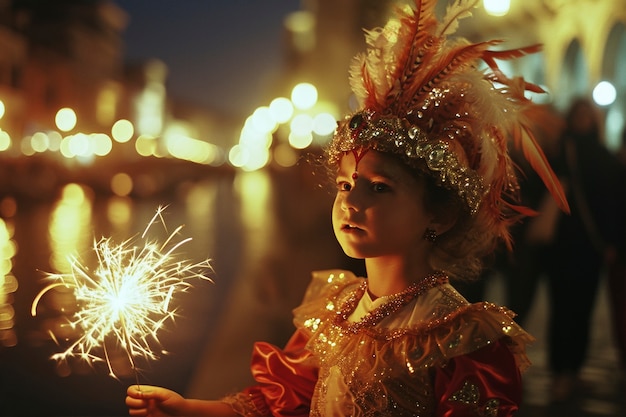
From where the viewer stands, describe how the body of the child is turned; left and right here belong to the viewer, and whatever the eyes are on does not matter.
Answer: facing the viewer and to the left of the viewer

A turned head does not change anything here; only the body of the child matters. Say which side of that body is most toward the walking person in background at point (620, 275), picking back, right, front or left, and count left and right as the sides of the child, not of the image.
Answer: back

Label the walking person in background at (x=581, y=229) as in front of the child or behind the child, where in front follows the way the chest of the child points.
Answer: behind
